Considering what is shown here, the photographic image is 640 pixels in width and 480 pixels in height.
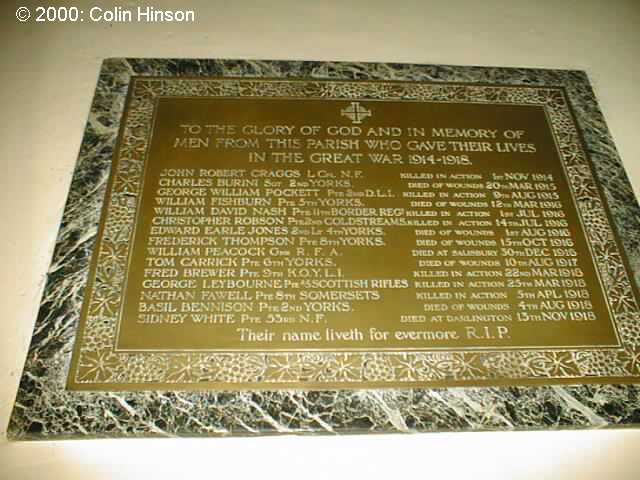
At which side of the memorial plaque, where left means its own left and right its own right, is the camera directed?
front
